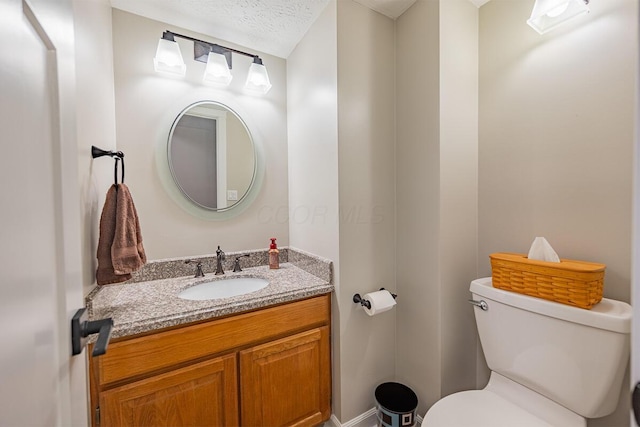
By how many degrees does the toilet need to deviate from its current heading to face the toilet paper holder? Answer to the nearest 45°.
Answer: approximately 45° to its right

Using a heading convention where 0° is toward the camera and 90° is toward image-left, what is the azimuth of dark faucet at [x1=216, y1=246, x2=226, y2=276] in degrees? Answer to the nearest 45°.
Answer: approximately 0°

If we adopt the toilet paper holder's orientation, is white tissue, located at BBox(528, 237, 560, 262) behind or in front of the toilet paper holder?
in front

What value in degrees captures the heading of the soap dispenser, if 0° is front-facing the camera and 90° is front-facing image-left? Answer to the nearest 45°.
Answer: approximately 0°

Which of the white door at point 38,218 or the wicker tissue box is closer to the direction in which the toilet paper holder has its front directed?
the wicker tissue box

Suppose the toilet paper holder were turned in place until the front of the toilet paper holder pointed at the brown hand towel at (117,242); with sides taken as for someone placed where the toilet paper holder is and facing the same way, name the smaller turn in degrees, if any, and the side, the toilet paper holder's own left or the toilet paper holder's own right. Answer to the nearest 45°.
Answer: approximately 90° to the toilet paper holder's own right

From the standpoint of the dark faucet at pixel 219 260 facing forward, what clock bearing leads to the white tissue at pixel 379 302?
The white tissue is roughly at 10 o'clock from the dark faucet.

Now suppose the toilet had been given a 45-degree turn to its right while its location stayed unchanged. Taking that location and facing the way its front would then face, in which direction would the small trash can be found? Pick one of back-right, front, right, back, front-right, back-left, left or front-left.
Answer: front

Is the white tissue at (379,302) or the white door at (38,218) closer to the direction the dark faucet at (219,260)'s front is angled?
the white door

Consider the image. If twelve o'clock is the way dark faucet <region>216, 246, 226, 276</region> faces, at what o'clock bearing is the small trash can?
The small trash can is roughly at 10 o'clock from the dark faucet.

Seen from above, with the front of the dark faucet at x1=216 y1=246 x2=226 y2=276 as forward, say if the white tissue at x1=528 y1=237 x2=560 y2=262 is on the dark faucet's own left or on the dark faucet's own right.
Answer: on the dark faucet's own left
